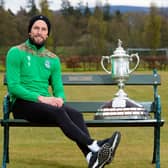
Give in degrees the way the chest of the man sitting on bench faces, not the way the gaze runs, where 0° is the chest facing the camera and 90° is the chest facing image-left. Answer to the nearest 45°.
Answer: approximately 315°

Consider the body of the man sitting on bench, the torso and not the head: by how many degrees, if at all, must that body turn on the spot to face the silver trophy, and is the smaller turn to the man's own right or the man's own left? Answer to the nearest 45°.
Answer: approximately 45° to the man's own left

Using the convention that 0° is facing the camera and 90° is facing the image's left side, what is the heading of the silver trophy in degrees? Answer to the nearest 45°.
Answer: approximately 0°
